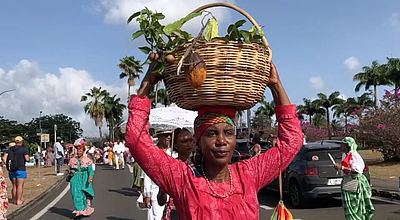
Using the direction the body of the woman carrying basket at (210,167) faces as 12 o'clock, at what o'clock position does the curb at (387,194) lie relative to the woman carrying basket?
The curb is roughly at 7 o'clock from the woman carrying basket.

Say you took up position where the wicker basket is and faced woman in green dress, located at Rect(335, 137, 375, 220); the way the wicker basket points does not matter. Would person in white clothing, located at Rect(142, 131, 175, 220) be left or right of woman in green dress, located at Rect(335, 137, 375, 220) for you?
left

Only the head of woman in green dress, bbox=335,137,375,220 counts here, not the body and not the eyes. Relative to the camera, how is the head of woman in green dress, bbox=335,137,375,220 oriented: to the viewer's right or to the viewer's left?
to the viewer's left

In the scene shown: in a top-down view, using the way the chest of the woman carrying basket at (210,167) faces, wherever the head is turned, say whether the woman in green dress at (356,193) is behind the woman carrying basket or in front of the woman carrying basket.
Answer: behind

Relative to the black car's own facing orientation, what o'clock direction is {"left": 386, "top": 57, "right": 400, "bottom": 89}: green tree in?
The green tree is roughly at 2 o'clock from the black car.
